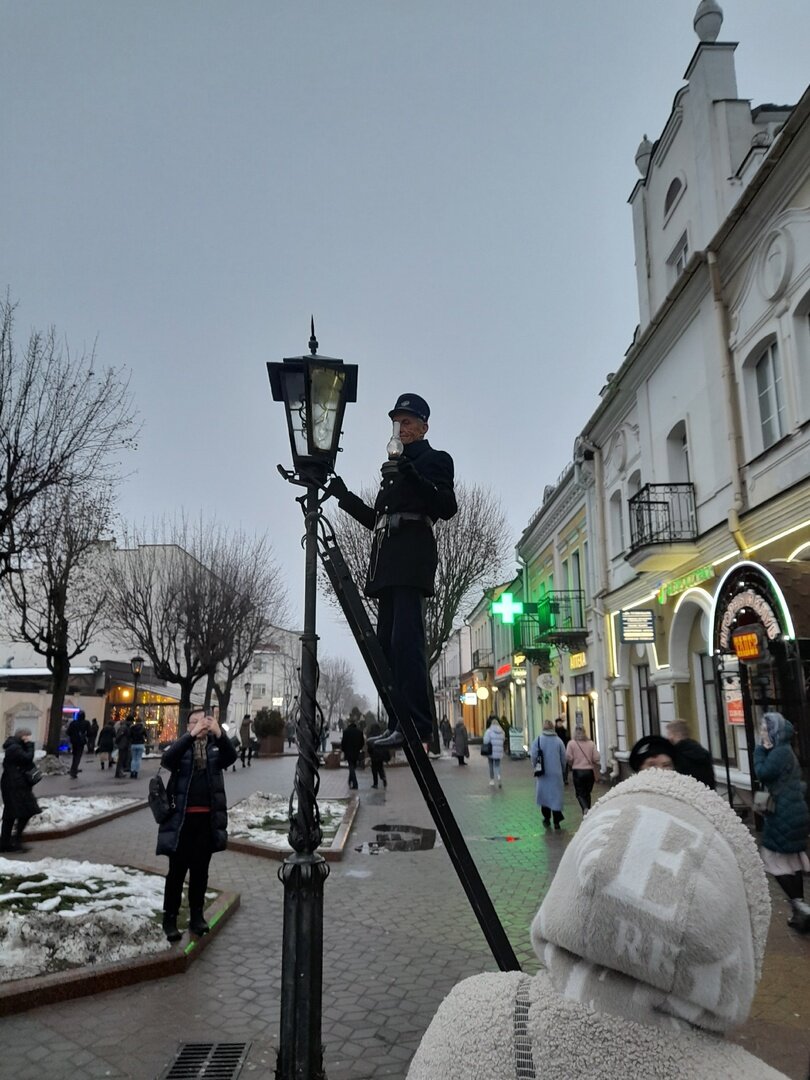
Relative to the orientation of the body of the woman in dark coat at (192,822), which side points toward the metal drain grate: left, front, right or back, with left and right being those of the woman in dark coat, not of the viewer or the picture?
front

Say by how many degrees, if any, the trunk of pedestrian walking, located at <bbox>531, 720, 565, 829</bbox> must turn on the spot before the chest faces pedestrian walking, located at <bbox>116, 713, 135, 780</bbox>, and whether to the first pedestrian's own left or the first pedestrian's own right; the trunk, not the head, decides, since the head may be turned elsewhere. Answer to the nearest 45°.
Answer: approximately 45° to the first pedestrian's own left

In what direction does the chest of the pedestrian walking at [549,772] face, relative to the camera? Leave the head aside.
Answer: away from the camera

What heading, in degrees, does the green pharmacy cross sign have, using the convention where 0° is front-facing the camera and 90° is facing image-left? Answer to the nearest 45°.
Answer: approximately 0°

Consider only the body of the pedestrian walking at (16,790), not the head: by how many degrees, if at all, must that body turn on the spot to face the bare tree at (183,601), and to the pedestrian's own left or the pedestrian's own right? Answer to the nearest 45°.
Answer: approximately 90° to the pedestrian's own left

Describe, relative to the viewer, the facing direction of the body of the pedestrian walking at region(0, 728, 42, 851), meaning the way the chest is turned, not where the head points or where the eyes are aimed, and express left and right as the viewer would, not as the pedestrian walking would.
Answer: facing to the right of the viewer

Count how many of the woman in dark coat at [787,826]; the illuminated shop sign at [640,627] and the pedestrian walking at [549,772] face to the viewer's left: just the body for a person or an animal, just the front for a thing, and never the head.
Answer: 1

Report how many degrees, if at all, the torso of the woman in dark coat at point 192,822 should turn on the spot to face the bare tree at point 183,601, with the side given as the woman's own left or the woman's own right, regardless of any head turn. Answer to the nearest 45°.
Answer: approximately 180°

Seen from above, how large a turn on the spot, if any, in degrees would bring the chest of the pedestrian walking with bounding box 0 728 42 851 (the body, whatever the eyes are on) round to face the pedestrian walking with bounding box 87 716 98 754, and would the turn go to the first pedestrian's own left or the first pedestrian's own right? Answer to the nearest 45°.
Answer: approximately 90° to the first pedestrian's own left

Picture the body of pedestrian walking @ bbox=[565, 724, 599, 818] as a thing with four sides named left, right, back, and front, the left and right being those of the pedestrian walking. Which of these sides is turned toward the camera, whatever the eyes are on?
back

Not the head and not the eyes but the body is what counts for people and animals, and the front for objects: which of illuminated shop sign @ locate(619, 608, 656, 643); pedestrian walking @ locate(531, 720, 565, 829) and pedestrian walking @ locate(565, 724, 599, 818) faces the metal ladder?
the illuminated shop sign

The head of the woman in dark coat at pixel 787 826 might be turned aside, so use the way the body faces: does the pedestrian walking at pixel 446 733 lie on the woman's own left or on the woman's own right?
on the woman's own right

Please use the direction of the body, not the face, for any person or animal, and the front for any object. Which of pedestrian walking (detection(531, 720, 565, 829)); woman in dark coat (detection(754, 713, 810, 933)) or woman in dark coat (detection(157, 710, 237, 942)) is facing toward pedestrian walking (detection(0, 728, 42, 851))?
woman in dark coat (detection(754, 713, 810, 933))

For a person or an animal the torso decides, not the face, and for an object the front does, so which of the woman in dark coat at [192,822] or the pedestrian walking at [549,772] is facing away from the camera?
the pedestrian walking
